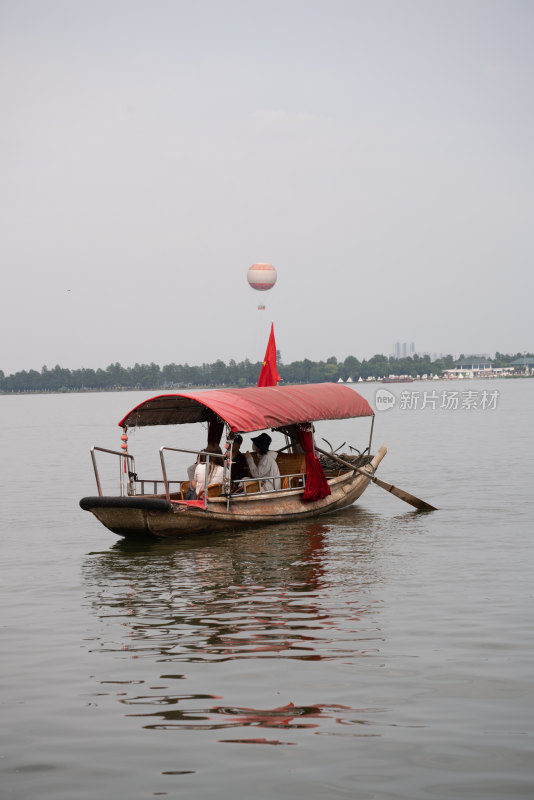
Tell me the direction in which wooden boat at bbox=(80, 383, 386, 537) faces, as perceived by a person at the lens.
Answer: facing the viewer and to the left of the viewer

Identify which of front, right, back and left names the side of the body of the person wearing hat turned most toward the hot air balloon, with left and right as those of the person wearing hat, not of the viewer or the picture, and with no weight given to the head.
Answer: right

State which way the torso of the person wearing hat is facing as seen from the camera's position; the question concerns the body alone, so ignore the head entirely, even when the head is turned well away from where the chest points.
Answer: to the viewer's left

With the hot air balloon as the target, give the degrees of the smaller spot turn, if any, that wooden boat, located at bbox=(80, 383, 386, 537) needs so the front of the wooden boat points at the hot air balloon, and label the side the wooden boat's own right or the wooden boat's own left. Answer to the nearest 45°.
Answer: approximately 135° to the wooden boat's own right

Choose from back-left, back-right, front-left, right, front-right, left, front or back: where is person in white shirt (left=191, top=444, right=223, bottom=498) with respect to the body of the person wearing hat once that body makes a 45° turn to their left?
front
